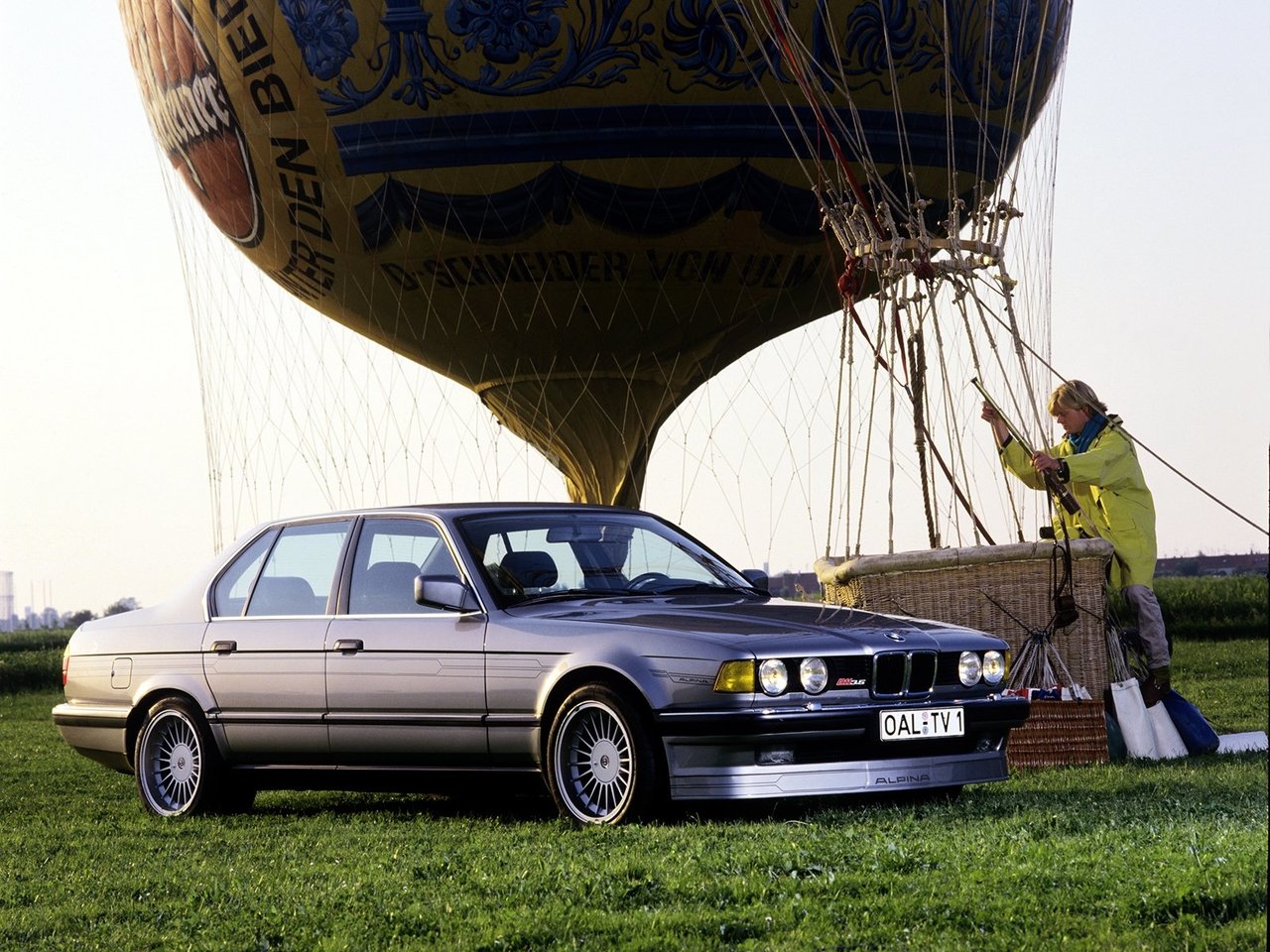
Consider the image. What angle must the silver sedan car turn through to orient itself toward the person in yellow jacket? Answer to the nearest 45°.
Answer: approximately 90° to its left

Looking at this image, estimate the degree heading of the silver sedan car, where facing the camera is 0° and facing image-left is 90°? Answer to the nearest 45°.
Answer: approximately 315°

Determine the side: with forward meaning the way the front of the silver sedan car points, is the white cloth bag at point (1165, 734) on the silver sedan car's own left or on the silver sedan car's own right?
on the silver sedan car's own left

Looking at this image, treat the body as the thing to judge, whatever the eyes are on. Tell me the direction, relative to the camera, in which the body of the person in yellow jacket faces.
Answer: to the viewer's left

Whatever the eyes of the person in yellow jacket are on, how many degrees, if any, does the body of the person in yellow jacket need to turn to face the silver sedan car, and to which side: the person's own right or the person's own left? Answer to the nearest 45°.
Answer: approximately 45° to the person's own left

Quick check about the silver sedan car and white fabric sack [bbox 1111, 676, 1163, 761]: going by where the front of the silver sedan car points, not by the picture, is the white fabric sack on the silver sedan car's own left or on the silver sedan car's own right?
on the silver sedan car's own left

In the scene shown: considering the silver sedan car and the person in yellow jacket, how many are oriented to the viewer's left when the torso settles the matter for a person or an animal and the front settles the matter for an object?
1
